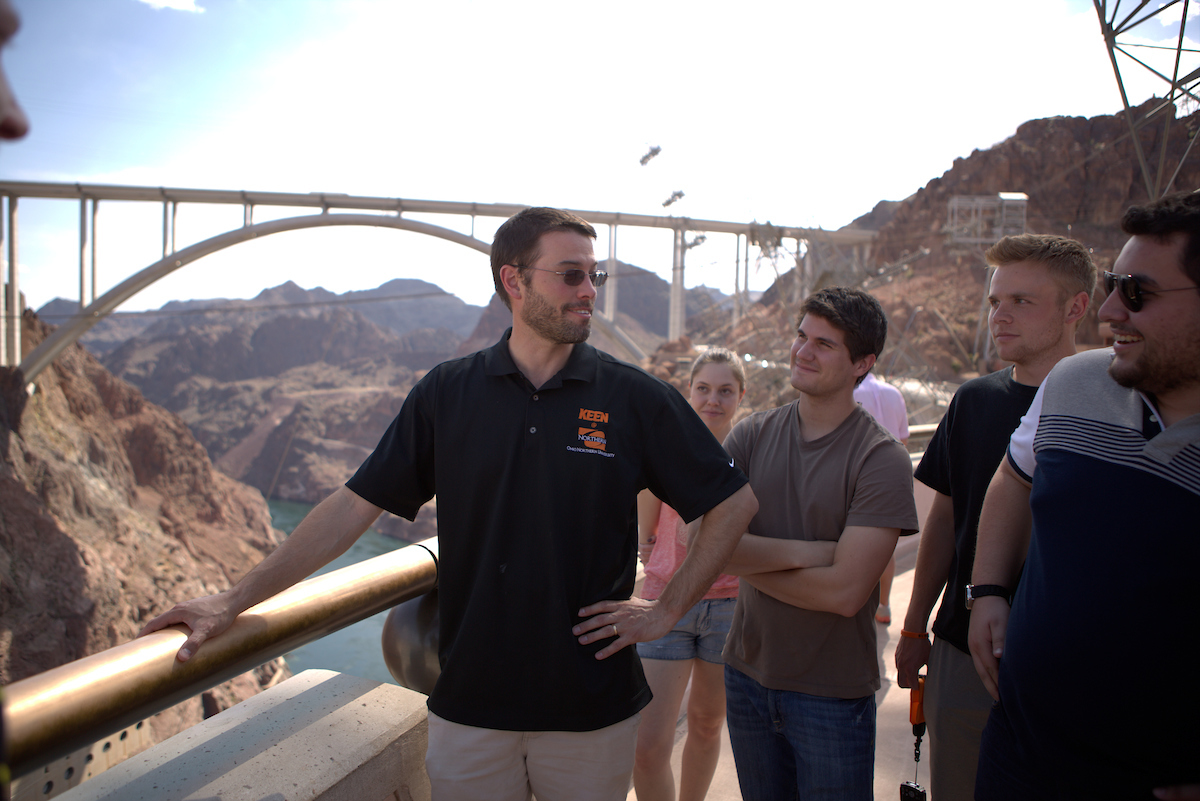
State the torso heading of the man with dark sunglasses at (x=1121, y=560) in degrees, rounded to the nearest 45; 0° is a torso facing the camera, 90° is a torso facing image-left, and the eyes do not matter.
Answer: approximately 45°

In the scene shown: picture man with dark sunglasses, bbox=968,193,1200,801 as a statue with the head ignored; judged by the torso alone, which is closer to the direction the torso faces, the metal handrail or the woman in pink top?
the metal handrail

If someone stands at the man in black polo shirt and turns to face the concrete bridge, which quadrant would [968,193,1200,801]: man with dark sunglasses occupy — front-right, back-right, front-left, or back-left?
back-right

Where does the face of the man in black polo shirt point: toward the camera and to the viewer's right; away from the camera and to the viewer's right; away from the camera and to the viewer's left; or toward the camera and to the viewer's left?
toward the camera and to the viewer's right

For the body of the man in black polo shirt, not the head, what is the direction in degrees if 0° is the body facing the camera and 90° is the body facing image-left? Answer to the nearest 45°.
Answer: approximately 0°

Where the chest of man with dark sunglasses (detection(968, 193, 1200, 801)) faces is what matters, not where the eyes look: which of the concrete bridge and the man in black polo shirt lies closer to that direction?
the man in black polo shirt

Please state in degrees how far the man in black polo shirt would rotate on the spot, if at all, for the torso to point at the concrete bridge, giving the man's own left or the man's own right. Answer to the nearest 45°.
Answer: approximately 180°

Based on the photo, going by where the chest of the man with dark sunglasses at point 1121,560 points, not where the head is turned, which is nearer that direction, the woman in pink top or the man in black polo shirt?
the man in black polo shirt

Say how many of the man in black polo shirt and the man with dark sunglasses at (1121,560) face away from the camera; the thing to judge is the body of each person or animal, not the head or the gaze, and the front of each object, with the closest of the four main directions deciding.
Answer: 0

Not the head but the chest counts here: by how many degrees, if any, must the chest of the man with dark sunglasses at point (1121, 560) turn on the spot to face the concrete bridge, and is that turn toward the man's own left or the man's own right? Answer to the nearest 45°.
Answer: approximately 90° to the man's own right

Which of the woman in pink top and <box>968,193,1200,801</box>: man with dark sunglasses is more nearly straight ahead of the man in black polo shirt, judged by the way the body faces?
the man with dark sunglasses
